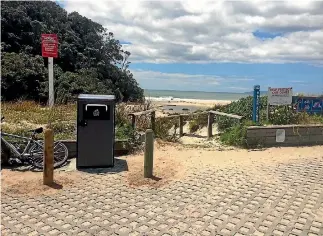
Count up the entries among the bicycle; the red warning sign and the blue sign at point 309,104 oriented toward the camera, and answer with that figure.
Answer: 2

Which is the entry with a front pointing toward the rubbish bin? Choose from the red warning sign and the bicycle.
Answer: the red warning sign

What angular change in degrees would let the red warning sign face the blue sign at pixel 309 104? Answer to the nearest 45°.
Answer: approximately 45° to its left

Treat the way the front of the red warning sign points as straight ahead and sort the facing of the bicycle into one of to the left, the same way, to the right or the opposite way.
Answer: to the right

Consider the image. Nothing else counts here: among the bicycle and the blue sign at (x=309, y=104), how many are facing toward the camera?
1

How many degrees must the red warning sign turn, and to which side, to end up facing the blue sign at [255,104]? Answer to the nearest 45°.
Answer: approximately 45° to its left

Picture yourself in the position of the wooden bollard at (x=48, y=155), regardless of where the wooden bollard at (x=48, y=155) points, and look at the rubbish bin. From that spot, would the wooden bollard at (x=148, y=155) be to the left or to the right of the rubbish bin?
right

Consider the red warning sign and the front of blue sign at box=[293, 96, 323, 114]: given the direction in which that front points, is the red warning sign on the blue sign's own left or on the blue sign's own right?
on the blue sign's own right

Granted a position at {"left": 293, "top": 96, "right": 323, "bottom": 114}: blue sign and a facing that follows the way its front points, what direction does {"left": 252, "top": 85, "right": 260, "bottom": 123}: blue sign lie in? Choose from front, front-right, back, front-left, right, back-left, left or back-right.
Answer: front-right

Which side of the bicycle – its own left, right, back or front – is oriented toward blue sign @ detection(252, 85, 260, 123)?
back

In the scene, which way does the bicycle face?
to the viewer's left

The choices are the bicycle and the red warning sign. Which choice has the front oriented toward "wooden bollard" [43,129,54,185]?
the red warning sign

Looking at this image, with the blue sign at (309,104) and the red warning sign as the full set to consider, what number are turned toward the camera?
2
